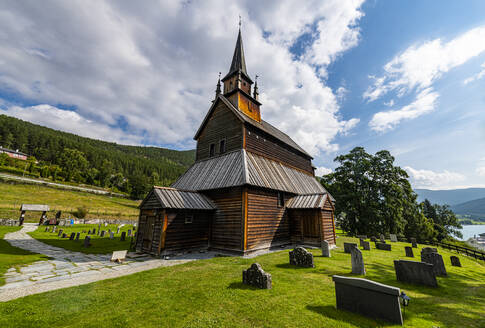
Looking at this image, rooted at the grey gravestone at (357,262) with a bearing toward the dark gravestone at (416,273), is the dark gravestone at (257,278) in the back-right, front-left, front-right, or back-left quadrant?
back-right

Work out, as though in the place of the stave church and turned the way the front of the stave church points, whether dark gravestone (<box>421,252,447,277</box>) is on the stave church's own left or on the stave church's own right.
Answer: on the stave church's own left

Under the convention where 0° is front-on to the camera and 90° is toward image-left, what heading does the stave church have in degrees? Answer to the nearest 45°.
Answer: approximately 45°

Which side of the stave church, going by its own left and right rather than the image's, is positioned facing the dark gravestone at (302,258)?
left

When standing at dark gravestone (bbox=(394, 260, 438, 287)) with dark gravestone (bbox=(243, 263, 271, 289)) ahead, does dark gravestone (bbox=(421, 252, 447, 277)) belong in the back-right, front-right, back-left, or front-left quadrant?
back-right

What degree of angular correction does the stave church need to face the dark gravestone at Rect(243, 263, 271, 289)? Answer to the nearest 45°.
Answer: approximately 45° to its left

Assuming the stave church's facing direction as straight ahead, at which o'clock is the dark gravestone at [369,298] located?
The dark gravestone is roughly at 10 o'clock from the stave church.

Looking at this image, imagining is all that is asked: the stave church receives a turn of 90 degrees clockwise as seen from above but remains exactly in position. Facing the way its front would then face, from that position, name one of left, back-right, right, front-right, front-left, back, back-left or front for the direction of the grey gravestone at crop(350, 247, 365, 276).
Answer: back
